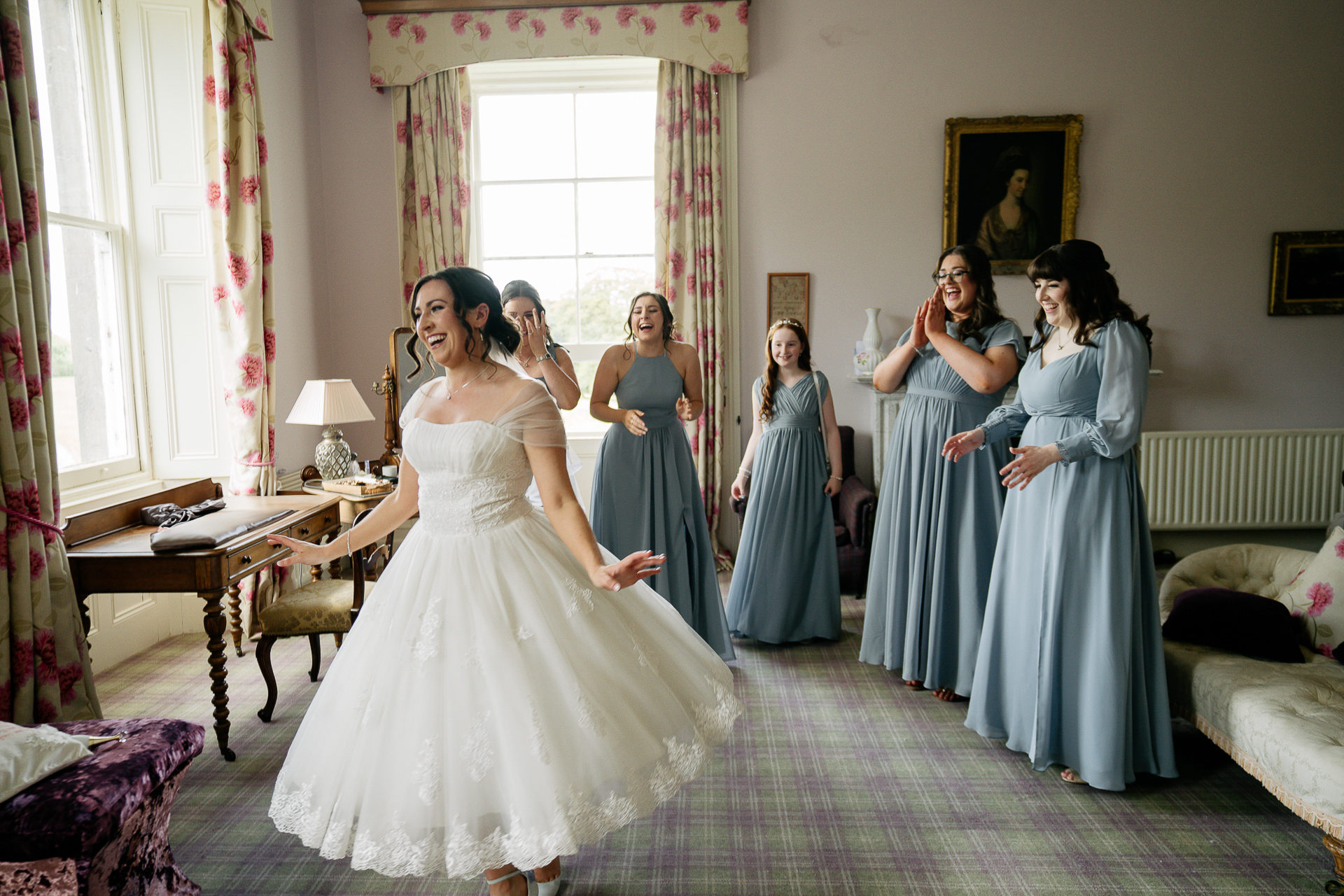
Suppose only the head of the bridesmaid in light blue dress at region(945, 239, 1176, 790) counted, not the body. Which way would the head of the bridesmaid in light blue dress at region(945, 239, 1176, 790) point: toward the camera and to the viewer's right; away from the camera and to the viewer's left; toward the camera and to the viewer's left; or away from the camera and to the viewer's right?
toward the camera and to the viewer's left

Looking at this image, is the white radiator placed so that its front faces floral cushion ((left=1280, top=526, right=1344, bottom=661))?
yes

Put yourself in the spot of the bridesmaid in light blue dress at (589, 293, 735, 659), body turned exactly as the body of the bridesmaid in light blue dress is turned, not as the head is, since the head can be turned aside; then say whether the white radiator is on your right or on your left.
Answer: on your left

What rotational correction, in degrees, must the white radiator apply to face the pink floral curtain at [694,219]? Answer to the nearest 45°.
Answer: approximately 45° to its right

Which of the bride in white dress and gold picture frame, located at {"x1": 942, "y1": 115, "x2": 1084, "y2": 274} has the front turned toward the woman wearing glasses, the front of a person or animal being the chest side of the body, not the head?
the gold picture frame

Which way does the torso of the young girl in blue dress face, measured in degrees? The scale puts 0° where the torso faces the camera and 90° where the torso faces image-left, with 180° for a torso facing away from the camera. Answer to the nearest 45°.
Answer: approximately 0°

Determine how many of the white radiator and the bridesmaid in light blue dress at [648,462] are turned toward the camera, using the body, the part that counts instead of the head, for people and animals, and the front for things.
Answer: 2
